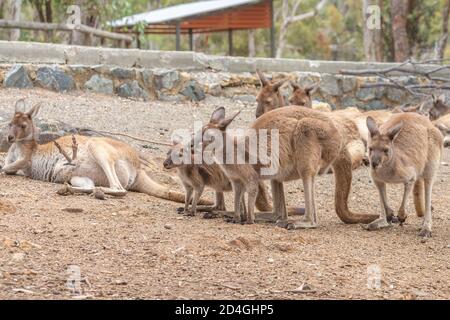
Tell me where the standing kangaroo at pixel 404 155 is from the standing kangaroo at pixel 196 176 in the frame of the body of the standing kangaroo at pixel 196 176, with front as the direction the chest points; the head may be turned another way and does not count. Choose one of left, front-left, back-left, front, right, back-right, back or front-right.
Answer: back

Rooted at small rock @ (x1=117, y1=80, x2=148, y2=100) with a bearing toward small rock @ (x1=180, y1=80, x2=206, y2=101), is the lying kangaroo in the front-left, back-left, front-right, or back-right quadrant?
back-right

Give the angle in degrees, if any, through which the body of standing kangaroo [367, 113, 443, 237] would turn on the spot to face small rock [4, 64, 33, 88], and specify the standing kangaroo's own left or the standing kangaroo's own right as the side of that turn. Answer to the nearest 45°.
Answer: approximately 90° to the standing kangaroo's own right

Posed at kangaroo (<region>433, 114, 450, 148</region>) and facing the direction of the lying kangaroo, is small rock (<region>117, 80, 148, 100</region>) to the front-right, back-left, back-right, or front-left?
front-right

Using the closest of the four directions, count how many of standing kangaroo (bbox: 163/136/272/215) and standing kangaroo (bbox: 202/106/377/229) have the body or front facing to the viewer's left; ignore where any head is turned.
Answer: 2

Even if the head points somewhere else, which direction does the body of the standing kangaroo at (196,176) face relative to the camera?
to the viewer's left

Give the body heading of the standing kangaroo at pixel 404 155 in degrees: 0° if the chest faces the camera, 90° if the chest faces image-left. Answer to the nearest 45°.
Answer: approximately 45°

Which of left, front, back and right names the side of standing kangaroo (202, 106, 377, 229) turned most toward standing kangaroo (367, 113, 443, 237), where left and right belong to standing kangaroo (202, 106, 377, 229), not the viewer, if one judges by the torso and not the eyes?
back

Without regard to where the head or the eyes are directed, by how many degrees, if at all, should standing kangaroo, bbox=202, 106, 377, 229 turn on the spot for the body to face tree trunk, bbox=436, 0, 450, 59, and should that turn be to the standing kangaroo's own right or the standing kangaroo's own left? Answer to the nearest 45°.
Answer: approximately 90° to the standing kangaroo's own right

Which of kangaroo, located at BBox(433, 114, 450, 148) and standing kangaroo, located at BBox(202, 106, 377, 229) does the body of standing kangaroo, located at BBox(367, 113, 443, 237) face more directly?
the standing kangaroo

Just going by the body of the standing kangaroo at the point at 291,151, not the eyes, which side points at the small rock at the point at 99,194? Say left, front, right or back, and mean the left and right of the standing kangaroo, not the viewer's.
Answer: front

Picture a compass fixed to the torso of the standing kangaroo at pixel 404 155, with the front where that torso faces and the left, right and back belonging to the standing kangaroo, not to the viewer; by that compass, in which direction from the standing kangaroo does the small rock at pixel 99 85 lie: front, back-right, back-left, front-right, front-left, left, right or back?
right

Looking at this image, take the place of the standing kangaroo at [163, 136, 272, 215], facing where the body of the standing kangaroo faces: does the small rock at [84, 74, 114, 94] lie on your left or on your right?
on your right

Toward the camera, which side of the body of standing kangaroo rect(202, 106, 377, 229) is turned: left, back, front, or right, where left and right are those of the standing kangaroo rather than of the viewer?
left

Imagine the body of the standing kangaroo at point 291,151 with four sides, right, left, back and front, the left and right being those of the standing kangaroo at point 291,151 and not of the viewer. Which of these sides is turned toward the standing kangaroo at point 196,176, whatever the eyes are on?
front

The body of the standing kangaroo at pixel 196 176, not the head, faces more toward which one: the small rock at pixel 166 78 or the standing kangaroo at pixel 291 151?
the small rock

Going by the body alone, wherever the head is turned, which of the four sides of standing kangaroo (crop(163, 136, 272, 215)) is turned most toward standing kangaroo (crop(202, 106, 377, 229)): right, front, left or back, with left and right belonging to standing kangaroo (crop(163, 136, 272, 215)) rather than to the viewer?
back

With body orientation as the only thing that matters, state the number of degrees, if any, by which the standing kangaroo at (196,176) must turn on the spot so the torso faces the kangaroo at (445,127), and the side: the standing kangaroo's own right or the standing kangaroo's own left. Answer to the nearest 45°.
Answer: approximately 135° to the standing kangaroo's own right
